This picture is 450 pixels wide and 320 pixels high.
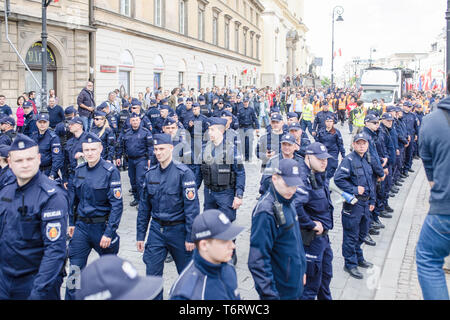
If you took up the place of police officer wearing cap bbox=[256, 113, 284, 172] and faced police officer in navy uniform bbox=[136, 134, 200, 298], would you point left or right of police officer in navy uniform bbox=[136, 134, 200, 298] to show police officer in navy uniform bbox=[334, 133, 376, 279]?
left

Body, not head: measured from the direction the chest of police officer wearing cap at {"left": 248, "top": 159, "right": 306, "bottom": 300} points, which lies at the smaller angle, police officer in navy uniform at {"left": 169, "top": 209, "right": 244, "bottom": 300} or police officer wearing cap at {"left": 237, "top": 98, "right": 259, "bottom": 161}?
the police officer in navy uniform

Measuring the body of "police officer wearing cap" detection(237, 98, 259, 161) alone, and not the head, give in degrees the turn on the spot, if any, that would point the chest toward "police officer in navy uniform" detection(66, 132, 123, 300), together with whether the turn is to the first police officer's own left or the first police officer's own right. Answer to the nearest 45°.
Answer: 0° — they already face them

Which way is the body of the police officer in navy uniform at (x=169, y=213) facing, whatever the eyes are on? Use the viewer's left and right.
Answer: facing the viewer and to the left of the viewer

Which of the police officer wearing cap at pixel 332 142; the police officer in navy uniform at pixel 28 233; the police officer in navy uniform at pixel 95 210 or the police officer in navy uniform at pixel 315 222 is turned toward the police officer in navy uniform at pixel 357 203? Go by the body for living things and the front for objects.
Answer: the police officer wearing cap

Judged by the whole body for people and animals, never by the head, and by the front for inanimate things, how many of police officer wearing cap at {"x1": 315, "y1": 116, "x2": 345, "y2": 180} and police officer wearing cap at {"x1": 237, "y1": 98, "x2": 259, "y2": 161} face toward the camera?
2

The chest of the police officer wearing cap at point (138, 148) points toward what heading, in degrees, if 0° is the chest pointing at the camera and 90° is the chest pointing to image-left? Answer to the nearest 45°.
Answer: approximately 0°

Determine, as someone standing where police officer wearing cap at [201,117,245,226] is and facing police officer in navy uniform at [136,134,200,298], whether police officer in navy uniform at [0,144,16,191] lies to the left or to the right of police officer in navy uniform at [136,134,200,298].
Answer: right

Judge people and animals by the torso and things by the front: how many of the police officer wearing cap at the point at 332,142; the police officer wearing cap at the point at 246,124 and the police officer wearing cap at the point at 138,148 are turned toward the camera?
3
